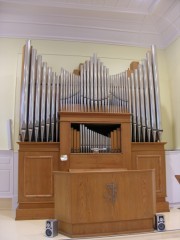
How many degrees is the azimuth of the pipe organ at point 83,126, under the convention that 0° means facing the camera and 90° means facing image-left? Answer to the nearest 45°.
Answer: approximately 0°

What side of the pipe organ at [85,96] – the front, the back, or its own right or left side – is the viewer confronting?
front
